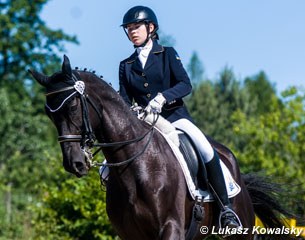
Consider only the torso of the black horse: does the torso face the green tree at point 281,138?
no

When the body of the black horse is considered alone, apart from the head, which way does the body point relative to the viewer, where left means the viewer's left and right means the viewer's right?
facing the viewer and to the left of the viewer

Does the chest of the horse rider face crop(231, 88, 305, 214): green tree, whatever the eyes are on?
no

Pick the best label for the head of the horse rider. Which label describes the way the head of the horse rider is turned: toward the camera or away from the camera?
toward the camera
